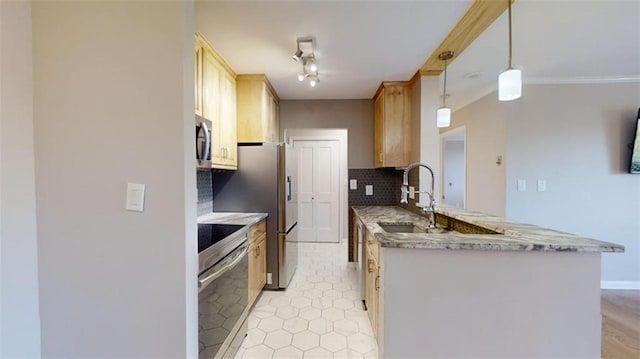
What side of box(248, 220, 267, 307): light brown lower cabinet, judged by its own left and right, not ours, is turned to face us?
right

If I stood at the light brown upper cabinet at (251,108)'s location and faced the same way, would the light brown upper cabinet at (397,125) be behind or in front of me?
in front

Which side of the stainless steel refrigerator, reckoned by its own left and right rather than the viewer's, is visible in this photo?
right

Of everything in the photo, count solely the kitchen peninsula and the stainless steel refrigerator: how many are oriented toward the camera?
0

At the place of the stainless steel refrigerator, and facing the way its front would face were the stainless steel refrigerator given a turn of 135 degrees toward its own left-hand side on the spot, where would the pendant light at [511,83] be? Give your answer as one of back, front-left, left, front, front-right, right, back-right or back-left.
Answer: back

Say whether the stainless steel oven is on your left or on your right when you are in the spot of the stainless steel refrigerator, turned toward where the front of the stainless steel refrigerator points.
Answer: on your right

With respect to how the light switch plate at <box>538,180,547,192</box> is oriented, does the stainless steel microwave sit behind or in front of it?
in front

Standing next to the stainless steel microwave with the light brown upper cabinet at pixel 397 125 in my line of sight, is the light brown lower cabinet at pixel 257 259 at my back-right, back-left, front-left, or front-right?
front-left

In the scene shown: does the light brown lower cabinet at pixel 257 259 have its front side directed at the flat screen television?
yes

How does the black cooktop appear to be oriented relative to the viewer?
to the viewer's right

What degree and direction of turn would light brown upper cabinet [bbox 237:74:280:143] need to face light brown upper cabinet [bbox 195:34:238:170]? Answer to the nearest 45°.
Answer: approximately 135° to its right

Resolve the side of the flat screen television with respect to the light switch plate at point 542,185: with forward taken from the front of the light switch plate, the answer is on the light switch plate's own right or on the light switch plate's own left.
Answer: on the light switch plate's own left
